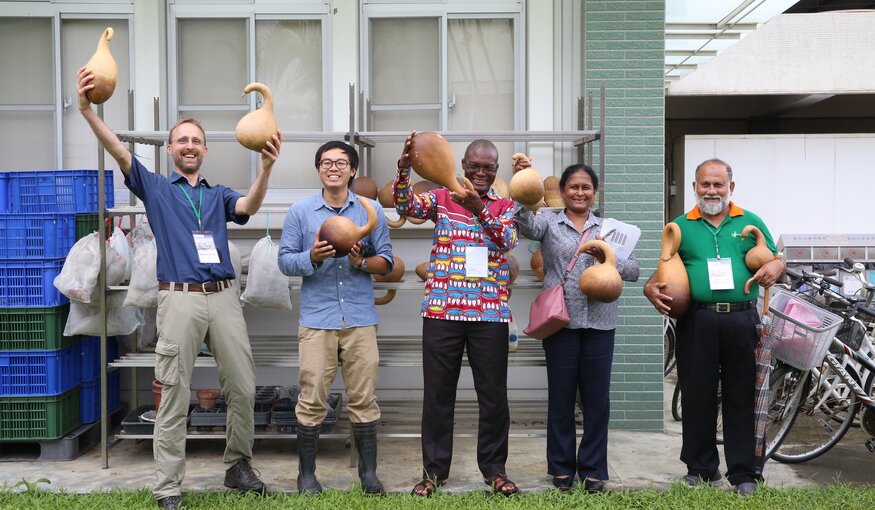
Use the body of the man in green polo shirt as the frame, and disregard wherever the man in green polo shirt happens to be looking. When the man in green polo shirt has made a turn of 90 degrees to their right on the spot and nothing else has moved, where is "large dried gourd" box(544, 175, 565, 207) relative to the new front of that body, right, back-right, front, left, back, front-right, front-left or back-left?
front-right

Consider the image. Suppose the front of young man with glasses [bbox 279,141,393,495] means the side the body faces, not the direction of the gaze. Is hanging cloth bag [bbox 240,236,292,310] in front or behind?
behind

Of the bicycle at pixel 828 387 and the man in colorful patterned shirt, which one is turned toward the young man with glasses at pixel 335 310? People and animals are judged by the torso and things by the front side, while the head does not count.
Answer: the bicycle

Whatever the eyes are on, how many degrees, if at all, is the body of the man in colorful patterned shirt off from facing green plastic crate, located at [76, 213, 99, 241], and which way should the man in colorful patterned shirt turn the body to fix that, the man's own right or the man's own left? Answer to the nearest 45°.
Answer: approximately 135° to the man's own right

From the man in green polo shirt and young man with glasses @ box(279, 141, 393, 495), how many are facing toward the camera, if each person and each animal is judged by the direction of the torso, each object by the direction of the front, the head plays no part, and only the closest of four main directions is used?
2

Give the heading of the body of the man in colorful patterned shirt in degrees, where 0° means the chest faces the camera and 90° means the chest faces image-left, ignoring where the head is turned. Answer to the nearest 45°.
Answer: approximately 0°

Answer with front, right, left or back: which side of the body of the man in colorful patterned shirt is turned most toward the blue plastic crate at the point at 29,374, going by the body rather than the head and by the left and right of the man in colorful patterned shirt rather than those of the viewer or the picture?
right
